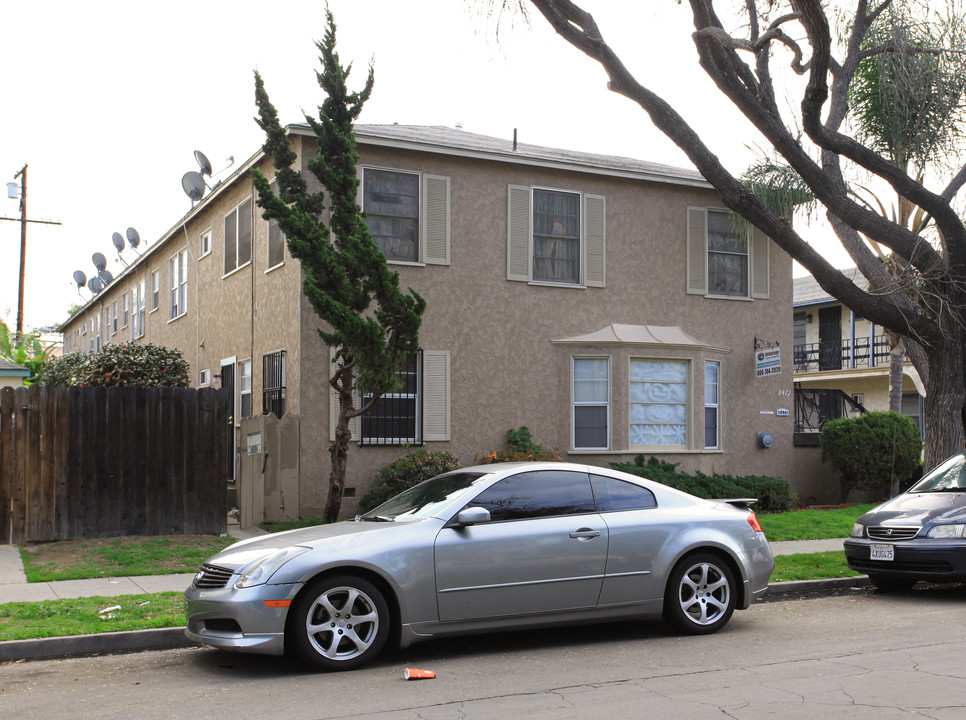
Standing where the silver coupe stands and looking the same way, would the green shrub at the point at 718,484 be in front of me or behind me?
behind

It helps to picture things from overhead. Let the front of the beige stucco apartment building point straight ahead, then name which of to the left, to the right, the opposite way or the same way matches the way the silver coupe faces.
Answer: to the right

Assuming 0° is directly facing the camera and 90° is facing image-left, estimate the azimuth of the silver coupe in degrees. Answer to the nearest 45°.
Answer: approximately 45°

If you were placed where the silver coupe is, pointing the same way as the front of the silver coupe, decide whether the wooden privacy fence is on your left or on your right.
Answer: on your right

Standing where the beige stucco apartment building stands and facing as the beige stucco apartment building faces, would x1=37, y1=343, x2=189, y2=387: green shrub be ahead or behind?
ahead

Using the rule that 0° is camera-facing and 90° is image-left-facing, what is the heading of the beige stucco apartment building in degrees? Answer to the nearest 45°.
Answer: approximately 315°

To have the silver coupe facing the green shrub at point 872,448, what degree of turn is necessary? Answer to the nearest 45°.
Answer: approximately 180°
